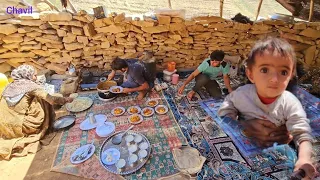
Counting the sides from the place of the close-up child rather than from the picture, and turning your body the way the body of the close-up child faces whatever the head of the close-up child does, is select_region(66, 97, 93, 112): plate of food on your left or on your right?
on your right

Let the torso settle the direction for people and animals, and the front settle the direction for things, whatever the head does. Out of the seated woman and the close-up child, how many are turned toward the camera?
1

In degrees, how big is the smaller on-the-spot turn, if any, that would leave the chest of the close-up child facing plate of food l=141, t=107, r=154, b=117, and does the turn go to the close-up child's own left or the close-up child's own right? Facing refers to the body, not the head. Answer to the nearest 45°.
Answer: approximately 135° to the close-up child's own right

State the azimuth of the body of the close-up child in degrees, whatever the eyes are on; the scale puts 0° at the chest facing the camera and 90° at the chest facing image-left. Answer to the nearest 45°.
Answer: approximately 0°

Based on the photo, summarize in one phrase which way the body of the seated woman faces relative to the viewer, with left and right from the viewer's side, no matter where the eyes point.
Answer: facing away from the viewer and to the right of the viewer

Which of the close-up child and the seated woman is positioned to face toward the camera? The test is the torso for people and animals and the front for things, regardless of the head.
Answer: the close-up child

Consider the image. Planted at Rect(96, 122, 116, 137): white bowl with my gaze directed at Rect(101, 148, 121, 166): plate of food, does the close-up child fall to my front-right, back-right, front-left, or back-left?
front-left

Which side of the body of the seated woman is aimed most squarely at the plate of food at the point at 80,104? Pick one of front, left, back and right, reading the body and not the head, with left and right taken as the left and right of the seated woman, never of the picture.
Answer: front
